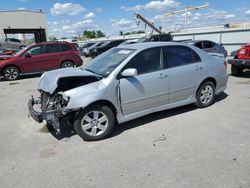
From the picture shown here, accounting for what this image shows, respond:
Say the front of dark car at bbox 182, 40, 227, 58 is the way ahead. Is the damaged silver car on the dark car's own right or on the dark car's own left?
on the dark car's own left

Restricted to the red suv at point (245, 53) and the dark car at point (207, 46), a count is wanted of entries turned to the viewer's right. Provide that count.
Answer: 0

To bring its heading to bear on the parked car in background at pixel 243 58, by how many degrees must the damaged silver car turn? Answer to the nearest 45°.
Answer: approximately 180°

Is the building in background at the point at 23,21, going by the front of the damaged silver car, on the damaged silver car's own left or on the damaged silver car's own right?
on the damaged silver car's own right

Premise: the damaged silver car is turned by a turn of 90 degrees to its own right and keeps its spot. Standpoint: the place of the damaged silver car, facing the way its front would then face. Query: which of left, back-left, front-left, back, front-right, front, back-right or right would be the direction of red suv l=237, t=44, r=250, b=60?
right

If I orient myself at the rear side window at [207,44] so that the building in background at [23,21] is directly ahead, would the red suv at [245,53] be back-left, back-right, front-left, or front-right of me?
back-left

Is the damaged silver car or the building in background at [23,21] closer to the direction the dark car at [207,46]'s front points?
the building in background

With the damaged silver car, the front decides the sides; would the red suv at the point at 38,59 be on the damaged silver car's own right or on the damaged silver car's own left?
on the damaged silver car's own right

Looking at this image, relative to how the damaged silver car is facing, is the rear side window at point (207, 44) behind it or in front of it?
behind

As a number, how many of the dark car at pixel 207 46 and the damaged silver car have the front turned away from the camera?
0

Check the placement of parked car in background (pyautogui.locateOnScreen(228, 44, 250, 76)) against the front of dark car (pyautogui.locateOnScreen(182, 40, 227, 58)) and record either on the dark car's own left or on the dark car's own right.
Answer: on the dark car's own left

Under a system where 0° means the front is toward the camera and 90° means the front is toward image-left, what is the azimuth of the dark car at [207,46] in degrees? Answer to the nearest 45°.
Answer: approximately 90°

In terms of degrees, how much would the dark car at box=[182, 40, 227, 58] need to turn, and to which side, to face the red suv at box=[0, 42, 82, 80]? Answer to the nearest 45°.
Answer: approximately 45° to its left
